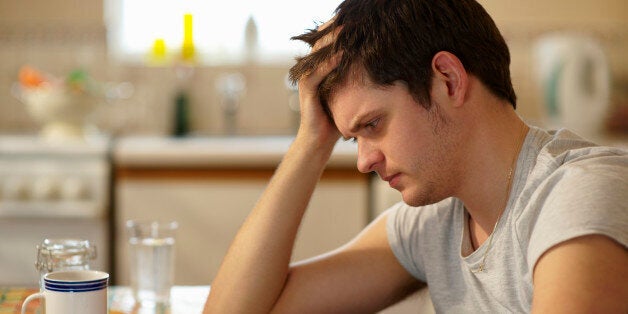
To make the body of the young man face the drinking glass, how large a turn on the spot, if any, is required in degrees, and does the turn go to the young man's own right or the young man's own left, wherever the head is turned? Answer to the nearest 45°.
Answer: approximately 45° to the young man's own right

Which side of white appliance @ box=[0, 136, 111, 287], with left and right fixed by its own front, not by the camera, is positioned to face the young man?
front

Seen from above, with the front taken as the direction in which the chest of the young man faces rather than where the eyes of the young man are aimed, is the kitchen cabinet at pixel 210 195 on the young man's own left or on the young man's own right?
on the young man's own right

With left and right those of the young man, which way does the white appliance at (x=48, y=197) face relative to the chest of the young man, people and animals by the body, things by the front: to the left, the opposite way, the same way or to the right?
to the left

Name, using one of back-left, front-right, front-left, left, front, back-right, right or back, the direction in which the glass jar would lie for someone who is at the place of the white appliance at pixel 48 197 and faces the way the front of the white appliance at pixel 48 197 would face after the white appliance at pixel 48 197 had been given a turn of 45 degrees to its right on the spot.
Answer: front-left

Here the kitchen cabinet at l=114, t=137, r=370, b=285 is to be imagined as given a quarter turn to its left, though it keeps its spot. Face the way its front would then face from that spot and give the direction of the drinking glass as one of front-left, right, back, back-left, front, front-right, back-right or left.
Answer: right

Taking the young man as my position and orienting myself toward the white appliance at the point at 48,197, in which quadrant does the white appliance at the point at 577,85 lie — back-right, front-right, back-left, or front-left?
front-right

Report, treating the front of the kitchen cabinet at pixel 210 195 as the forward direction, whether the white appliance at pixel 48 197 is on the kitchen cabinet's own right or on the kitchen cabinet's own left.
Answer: on the kitchen cabinet's own right

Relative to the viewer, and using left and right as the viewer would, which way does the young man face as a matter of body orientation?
facing the viewer and to the left of the viewer

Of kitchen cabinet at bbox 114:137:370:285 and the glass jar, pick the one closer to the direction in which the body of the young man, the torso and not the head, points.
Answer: the glass jar

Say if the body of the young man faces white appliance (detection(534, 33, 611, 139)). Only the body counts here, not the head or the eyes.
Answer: no

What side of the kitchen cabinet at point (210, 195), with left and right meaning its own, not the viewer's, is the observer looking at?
front

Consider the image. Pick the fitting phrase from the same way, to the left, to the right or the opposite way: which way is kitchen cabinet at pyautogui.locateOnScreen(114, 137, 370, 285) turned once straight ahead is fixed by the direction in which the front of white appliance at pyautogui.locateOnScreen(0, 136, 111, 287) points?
the same way

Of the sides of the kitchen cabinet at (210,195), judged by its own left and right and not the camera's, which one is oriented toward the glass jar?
front

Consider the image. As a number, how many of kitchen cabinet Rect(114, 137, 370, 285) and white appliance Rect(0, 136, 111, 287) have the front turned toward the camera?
2

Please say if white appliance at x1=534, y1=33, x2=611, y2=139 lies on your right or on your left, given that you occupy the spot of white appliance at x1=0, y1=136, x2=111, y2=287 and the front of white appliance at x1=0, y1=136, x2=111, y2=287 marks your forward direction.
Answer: on your left

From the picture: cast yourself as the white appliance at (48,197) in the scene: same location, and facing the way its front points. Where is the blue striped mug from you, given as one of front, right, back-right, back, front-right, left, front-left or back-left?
front

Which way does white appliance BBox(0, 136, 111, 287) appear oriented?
toward the camera

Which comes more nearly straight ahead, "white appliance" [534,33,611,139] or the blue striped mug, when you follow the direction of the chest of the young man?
the blue striped mug
